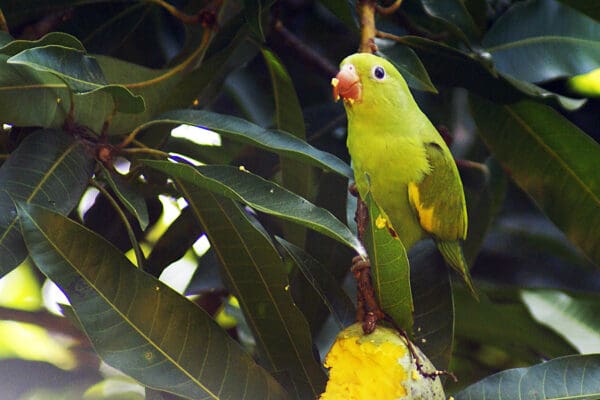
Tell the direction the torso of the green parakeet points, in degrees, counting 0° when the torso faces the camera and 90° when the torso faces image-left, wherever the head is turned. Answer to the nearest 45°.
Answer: approximately 45°

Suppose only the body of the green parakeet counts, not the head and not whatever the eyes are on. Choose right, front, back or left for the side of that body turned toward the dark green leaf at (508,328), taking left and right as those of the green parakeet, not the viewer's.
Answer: back

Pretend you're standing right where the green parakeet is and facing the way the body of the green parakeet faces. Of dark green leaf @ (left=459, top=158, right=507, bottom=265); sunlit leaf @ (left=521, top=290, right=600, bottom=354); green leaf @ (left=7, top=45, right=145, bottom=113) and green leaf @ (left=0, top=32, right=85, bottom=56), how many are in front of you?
2
